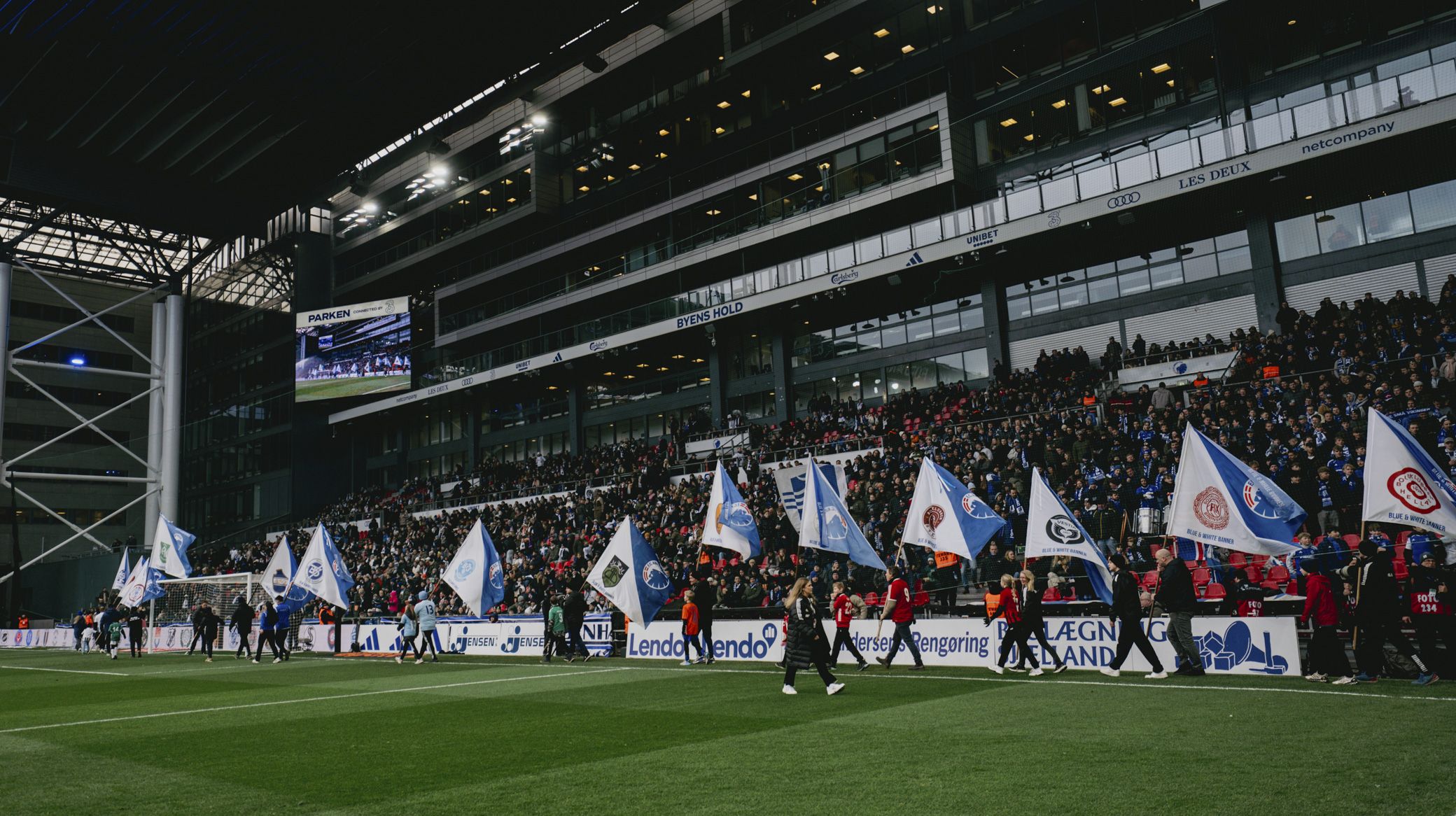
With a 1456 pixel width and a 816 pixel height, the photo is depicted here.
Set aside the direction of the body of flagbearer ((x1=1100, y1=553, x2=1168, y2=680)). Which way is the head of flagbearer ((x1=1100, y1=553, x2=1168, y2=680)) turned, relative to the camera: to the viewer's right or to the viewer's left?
to the viewer's left

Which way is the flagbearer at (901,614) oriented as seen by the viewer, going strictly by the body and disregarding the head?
to the viewer's left

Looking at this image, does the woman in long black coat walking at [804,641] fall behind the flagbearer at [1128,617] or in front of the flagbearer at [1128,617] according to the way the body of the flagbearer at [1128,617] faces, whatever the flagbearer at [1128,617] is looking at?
in front

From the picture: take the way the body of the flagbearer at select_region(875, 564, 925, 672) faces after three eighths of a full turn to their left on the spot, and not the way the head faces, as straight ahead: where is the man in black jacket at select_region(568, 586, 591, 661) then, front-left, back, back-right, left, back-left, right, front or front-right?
back

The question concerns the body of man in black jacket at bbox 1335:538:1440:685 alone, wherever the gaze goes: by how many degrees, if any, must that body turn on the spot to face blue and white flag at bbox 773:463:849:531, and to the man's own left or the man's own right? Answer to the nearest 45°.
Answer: approximately 45° to the man's own right

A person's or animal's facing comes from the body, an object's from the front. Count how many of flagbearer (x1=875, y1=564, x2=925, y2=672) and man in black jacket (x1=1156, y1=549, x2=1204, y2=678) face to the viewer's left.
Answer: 2

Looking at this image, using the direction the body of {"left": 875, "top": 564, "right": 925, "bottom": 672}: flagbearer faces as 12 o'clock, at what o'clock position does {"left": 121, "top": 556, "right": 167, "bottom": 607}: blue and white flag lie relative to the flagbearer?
The blue and white flag is roughly at 1 o'clock from the flagbearer.

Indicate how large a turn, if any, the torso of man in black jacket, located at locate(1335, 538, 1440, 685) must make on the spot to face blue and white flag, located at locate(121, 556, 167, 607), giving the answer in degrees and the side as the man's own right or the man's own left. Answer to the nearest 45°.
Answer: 0° — they already face it

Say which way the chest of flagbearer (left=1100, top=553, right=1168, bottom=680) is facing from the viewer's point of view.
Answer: to the viewer's left

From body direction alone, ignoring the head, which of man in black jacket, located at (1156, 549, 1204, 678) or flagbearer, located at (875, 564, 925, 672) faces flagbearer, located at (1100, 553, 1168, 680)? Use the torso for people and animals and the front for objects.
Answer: the man in black jacket

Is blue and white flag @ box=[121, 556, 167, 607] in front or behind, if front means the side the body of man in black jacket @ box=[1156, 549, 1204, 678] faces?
in front

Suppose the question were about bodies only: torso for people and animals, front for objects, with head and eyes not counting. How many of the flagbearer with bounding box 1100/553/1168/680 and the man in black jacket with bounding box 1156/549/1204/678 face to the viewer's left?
2

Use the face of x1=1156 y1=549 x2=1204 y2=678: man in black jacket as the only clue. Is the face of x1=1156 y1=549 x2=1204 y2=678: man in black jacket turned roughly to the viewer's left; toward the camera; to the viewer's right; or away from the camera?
to the viewer's left

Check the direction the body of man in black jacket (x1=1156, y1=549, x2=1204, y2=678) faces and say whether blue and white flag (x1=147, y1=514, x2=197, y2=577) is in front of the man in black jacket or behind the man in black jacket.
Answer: in front
